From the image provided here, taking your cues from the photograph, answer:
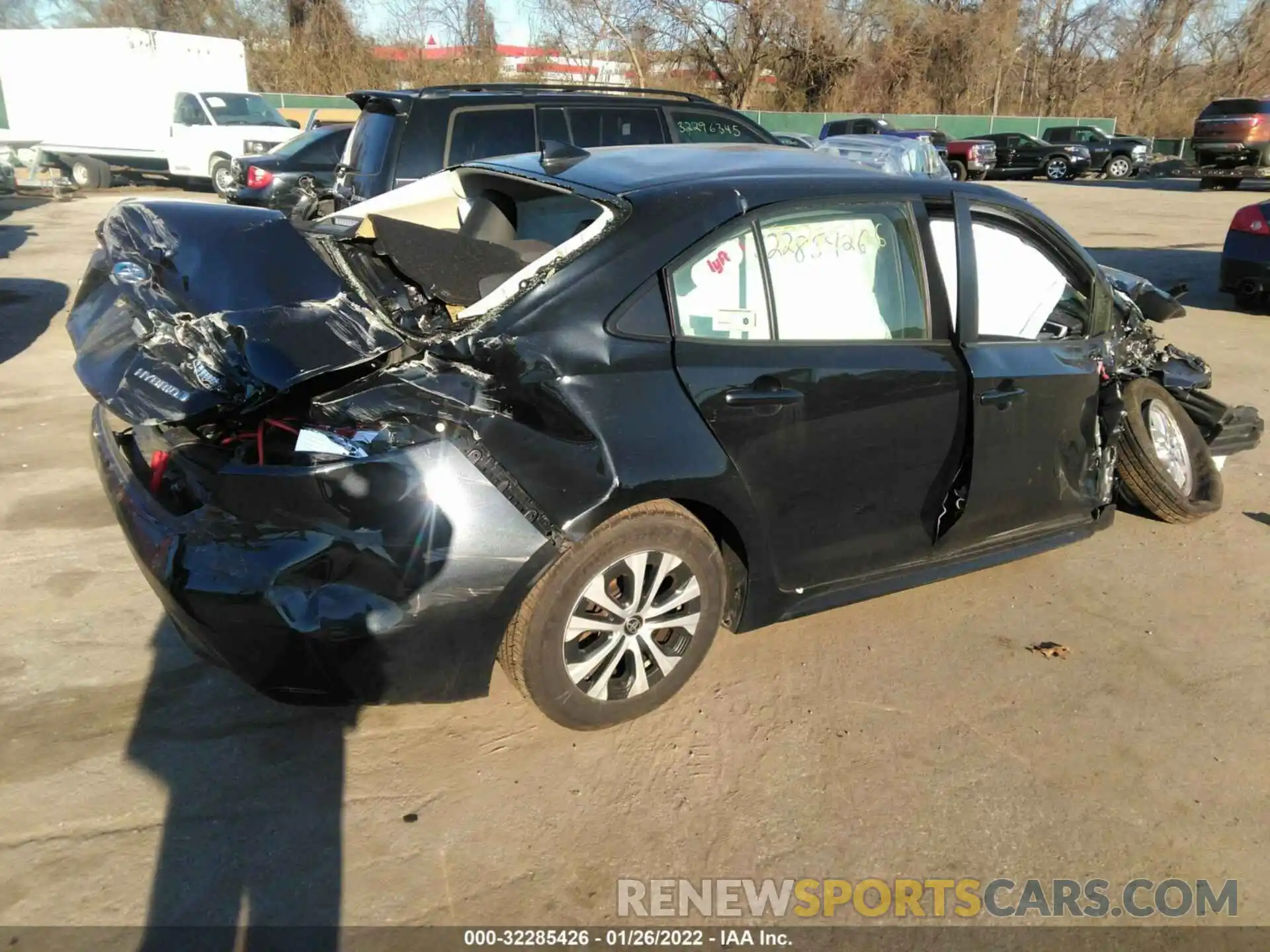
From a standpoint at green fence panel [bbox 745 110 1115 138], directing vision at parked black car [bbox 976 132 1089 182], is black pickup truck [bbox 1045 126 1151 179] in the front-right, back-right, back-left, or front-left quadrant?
front-left

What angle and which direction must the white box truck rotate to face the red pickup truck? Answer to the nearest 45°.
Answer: approximately 45° to its left

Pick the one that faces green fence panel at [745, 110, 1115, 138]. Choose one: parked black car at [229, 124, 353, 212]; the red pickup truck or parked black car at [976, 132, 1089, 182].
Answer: parked black car at [229, 124, 353, 212]

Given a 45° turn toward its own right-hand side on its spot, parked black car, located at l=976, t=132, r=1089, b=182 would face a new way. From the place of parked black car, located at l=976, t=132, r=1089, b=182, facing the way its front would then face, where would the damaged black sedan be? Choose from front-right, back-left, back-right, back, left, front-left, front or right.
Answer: front-right

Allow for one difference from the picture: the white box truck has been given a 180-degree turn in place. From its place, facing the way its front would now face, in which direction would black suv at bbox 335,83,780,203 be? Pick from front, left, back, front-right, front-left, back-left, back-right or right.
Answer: back-left

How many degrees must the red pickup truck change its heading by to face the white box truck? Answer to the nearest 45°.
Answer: approximately 90° to its right

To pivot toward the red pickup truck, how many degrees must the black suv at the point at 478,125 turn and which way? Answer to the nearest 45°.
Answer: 0° — it already faces it

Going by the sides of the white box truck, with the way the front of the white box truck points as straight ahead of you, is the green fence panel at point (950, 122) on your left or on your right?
on your left

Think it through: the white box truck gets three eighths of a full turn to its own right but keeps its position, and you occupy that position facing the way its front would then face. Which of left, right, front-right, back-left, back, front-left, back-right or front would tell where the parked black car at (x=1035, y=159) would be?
back

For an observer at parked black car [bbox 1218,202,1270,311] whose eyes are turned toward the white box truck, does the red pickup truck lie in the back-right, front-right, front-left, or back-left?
front-right

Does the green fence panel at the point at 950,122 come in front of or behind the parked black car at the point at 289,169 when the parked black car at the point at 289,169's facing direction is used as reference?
in front

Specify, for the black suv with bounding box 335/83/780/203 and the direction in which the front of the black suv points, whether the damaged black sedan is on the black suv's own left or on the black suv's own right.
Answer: on the black suv's own right

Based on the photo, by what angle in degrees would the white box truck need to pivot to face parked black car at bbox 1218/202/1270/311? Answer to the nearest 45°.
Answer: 0° — it already faces it

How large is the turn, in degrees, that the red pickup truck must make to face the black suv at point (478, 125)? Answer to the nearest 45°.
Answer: approximately 45° to its right

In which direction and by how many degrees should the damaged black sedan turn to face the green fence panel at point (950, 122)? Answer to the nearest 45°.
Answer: approximately 45° to its left

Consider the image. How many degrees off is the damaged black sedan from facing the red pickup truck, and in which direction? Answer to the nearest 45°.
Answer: approximately 45° to its left

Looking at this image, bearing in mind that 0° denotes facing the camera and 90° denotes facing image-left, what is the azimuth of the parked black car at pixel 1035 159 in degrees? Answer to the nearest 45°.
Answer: approximately 270°

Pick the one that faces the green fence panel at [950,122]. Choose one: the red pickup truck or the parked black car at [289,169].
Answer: the parked black car
